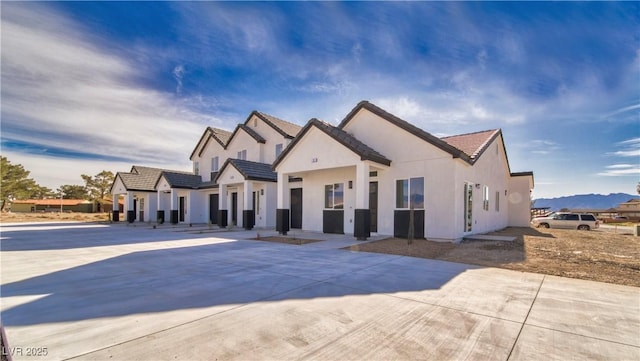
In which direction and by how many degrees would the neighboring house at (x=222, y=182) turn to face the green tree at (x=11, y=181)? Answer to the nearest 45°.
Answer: approximately 90° to its right

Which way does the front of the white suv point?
to the viewer's left

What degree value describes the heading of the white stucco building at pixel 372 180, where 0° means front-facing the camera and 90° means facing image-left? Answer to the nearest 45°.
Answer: approximately 45°

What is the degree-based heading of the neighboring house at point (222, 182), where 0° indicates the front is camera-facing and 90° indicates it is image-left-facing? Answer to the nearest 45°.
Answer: approximately 45°

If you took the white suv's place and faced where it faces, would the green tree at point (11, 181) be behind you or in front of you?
in front

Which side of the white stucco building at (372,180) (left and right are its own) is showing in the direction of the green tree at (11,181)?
right

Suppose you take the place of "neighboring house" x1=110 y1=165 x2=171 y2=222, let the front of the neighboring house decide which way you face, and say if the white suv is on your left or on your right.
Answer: on your left
